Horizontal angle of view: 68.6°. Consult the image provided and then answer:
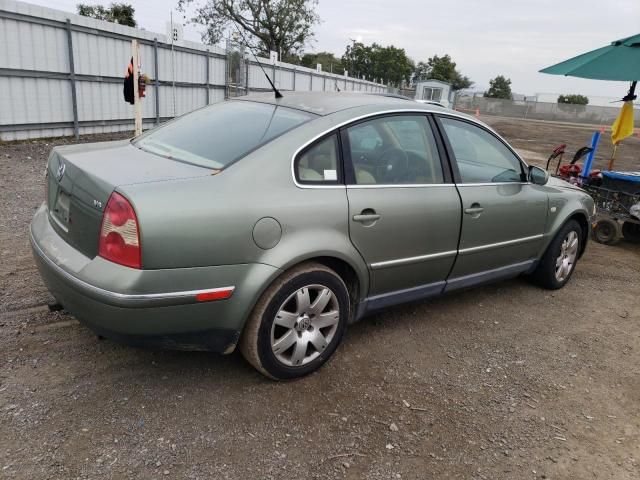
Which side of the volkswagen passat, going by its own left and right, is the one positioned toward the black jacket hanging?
left

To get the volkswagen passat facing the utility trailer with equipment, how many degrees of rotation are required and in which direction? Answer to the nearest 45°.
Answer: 0° — it already faces it

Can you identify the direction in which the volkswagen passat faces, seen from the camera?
facing away from the viewer and to the right of the viewer

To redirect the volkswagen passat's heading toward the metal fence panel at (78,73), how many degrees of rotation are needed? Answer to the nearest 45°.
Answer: approximately 90° to its left

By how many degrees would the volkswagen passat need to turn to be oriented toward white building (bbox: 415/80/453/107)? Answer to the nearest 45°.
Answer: approximately 45° to its left

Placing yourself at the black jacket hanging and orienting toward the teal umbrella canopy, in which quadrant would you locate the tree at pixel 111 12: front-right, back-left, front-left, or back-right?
back-left
